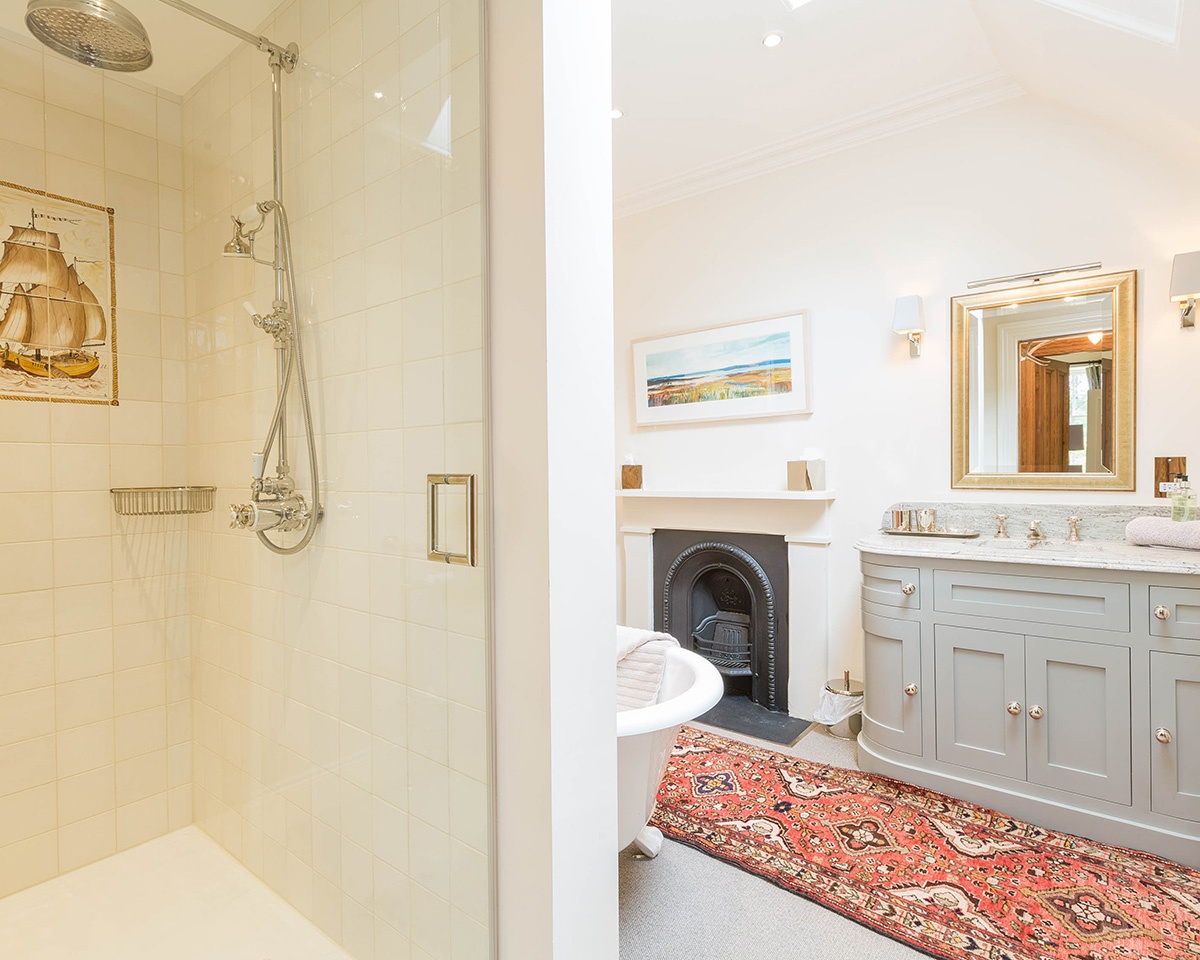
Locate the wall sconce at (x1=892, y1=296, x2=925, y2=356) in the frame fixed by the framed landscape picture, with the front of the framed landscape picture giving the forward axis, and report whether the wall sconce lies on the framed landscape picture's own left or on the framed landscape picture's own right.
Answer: on the framed landscape picture's own left

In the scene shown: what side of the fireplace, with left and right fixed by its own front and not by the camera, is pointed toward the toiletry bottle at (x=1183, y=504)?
left

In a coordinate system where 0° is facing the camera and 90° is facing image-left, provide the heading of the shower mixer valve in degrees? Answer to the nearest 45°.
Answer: approximately 45°

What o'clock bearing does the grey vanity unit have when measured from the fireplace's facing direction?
The grey vanity unit is roughly at 9 o'clock from the fireplace.

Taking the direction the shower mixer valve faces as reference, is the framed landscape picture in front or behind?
behind

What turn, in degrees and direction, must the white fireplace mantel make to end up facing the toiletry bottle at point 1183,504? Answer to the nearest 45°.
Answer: approximately 90° to its left

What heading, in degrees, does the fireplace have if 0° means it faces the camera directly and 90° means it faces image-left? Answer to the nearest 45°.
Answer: approximately 45°

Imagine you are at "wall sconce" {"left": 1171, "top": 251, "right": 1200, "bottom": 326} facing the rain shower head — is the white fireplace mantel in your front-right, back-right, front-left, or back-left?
front-right

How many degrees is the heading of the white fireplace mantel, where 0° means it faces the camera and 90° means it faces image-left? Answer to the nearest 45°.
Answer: approximately 45°

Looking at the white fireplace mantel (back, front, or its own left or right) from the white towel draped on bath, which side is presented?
front

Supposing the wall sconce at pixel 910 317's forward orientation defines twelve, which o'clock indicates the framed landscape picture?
The framed landscape picture is roughly at 2 o'clock from the wall sconce.

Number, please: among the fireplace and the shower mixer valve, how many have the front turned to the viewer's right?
0
